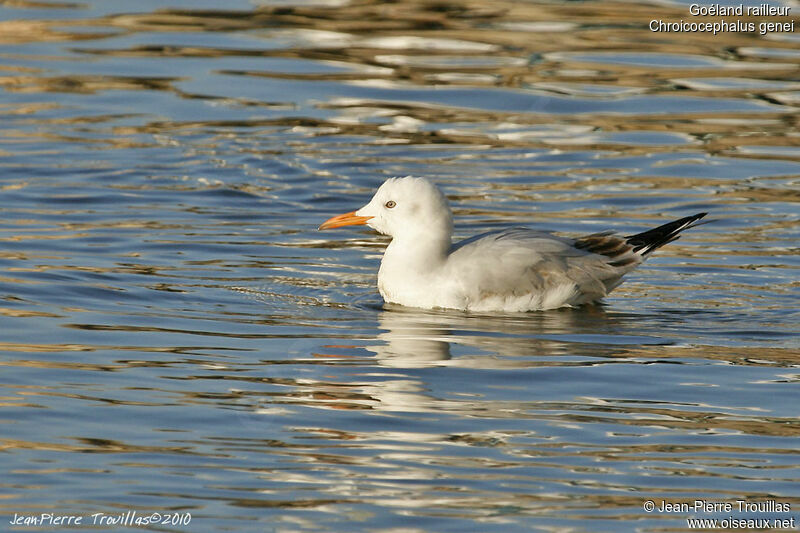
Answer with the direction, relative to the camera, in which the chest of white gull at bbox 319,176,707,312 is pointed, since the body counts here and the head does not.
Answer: to the viewer's left
